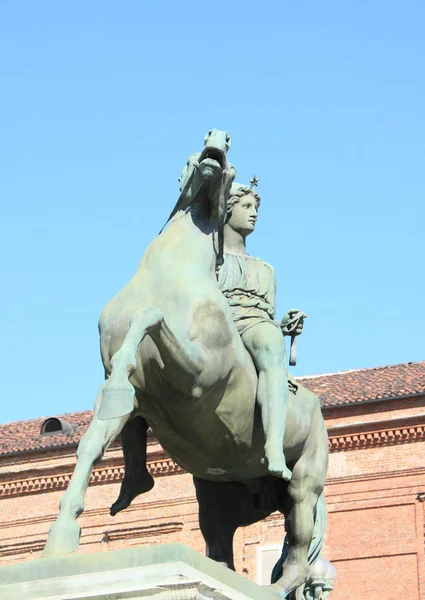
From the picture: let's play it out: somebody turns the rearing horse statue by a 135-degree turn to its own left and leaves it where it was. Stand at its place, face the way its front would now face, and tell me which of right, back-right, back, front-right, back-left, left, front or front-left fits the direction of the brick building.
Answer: left

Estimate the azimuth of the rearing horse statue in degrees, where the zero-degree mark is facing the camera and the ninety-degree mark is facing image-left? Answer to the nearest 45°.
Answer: approximately 45°
